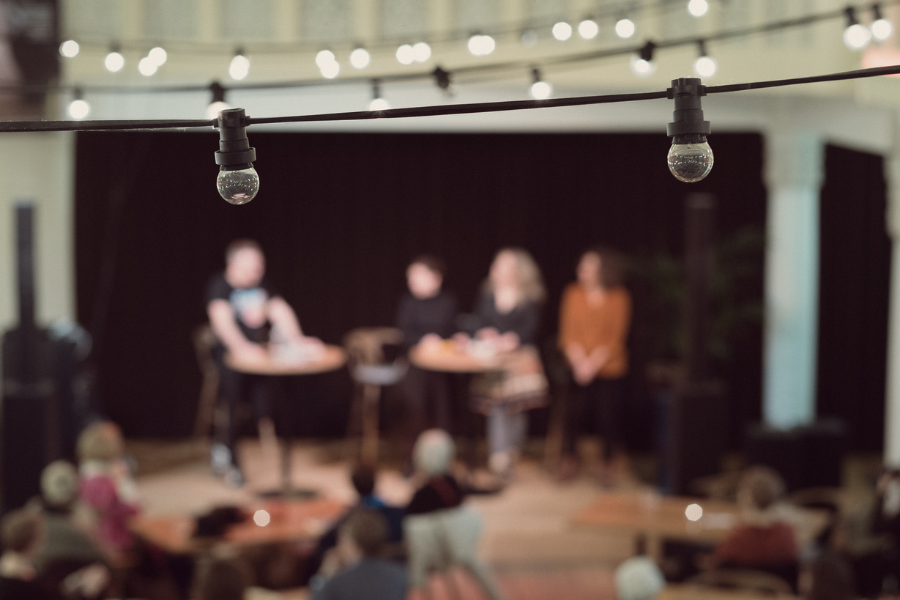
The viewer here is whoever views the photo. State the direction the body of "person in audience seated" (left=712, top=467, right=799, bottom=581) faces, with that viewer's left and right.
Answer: facing away from the viewer

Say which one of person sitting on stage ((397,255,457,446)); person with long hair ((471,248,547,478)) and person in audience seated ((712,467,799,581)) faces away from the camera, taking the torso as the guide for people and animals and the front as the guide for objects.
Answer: the person in audience seated

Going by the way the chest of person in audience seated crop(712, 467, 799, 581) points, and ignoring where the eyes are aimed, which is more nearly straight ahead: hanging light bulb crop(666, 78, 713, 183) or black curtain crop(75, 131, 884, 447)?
the black curtain

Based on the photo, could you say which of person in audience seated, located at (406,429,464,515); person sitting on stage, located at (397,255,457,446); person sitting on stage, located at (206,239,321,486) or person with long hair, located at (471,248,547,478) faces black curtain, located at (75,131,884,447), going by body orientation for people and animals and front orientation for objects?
the person in audience seated

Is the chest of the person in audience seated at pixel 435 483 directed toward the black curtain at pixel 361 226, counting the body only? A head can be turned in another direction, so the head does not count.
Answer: yes

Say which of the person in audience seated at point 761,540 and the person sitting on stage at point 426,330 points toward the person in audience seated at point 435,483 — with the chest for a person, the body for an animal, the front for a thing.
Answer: the person sitting on stage
